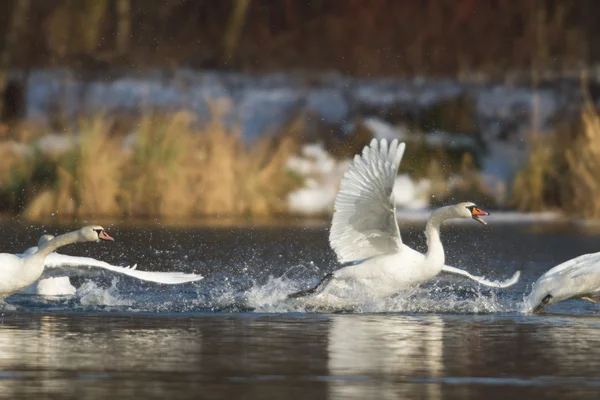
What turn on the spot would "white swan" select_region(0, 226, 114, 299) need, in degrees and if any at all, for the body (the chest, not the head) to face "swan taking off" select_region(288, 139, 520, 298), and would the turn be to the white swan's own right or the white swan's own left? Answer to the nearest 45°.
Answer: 0° — it already faces it

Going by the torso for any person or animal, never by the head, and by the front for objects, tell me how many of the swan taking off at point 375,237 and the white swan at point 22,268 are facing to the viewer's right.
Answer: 2

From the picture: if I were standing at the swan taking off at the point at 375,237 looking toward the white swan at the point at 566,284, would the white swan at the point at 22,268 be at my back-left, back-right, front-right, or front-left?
back-right

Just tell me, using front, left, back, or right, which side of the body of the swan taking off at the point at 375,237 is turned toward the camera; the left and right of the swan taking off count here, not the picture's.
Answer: right

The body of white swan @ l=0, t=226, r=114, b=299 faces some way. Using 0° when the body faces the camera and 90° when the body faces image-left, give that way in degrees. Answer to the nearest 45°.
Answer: approximately 270°

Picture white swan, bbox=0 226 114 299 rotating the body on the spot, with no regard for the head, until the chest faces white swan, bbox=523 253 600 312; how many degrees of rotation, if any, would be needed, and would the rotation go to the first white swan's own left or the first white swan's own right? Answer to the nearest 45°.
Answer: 0° — it already faces it
